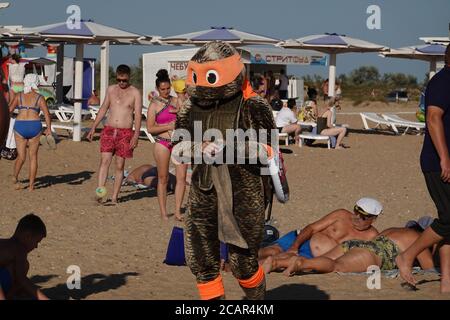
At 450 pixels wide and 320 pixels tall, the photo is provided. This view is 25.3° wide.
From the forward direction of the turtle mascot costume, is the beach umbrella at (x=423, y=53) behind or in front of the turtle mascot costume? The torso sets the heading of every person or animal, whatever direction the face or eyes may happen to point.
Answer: behind

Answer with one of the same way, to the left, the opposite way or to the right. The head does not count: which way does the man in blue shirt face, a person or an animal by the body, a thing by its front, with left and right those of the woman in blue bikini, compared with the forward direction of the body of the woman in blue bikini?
to the right

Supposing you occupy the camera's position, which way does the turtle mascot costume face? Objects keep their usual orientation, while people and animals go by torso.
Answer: facing the viewer and to the left of the viewer

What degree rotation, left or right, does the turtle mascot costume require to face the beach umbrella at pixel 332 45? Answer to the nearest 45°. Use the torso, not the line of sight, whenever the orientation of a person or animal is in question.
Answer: approximately 135° to its right
